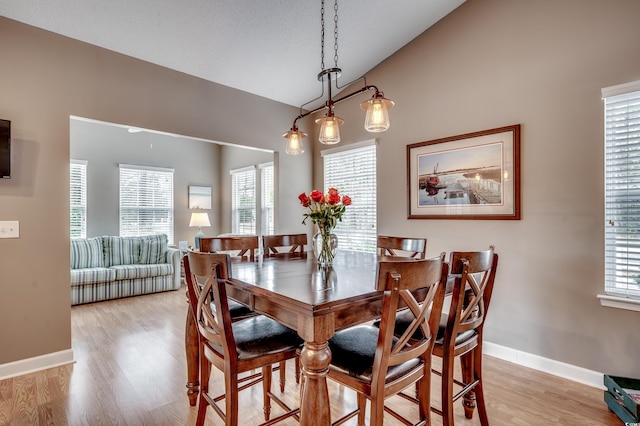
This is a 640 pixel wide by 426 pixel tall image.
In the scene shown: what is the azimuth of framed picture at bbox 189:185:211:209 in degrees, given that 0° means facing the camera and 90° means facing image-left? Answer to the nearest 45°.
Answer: approximately 0°

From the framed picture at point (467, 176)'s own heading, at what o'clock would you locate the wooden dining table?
The wooden dining table is roughly at 11 o'clock from the framed picture.

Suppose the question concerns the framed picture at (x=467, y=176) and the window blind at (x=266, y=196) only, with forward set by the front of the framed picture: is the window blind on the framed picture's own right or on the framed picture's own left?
on the framed picture's own right

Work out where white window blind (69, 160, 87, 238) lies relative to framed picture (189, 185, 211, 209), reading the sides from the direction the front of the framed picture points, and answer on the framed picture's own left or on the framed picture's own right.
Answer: on the framed picture's own right
